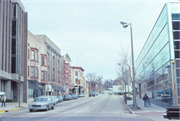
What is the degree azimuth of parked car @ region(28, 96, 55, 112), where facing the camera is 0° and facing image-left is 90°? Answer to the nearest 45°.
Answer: approximately 45°

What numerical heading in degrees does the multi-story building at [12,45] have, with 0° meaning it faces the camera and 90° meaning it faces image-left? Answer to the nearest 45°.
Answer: approximately 315°
